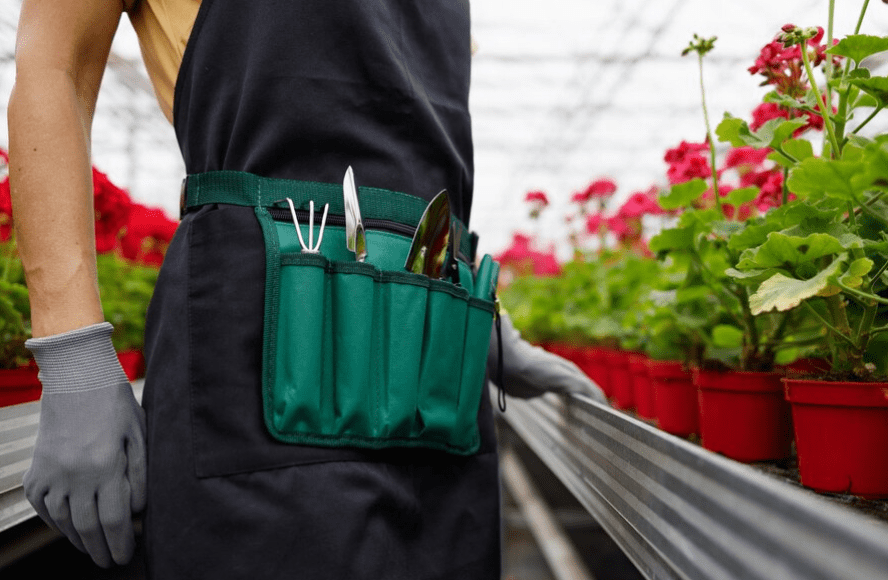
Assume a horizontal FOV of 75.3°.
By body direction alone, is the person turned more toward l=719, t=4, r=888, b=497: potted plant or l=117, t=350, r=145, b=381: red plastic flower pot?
the potted plant

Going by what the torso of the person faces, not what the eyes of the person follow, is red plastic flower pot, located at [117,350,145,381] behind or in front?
behind

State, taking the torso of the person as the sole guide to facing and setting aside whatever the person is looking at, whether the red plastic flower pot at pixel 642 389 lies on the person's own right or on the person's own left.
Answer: on the person's own left

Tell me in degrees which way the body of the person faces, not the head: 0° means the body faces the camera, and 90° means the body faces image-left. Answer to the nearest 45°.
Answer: approximately 315°

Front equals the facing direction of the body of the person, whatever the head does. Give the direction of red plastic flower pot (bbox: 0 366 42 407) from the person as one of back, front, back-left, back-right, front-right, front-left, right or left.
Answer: back

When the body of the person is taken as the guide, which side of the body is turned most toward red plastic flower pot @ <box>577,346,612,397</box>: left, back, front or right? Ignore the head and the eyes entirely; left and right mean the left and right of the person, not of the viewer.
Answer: left

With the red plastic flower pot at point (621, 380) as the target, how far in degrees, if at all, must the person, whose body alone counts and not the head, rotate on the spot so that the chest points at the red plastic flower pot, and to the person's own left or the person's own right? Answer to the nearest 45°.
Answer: approximately 90° to the person's own left

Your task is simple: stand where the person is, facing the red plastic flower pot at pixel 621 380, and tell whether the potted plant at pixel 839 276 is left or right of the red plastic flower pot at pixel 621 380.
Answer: right

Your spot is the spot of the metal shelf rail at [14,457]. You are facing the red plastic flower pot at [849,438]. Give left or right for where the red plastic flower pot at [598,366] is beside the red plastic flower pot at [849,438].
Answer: left

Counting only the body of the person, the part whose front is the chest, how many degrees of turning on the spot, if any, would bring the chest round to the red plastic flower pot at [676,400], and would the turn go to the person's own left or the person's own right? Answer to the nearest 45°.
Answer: approximately 45° to the person's own left
